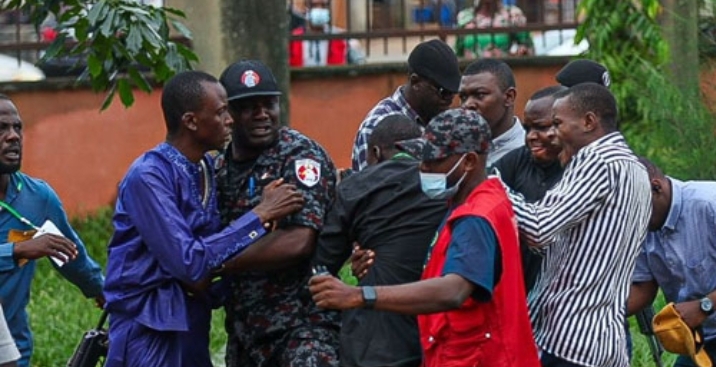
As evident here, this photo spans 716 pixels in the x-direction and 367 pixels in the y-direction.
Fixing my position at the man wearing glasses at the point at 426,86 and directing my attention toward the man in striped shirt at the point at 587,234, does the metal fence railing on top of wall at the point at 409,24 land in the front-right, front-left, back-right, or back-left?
back-left

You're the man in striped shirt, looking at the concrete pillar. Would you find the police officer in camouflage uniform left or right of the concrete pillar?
left

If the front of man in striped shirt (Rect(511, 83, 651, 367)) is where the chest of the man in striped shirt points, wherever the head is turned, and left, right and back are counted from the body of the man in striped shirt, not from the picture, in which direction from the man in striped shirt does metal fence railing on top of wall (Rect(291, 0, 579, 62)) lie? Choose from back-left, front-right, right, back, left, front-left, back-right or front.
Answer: right

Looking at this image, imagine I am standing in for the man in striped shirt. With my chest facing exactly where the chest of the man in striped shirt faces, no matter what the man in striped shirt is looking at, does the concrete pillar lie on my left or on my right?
on my right

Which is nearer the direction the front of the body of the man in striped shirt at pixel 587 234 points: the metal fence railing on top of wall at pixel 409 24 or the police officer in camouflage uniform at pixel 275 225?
the police officer in camouflage uniform

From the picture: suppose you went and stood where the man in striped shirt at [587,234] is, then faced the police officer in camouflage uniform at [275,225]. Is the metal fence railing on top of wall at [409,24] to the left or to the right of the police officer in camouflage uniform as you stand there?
right

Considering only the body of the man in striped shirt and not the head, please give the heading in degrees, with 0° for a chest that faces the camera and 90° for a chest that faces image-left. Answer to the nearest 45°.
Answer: approximately 90°

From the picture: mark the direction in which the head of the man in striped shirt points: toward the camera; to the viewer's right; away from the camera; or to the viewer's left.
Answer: to the viewer's left
